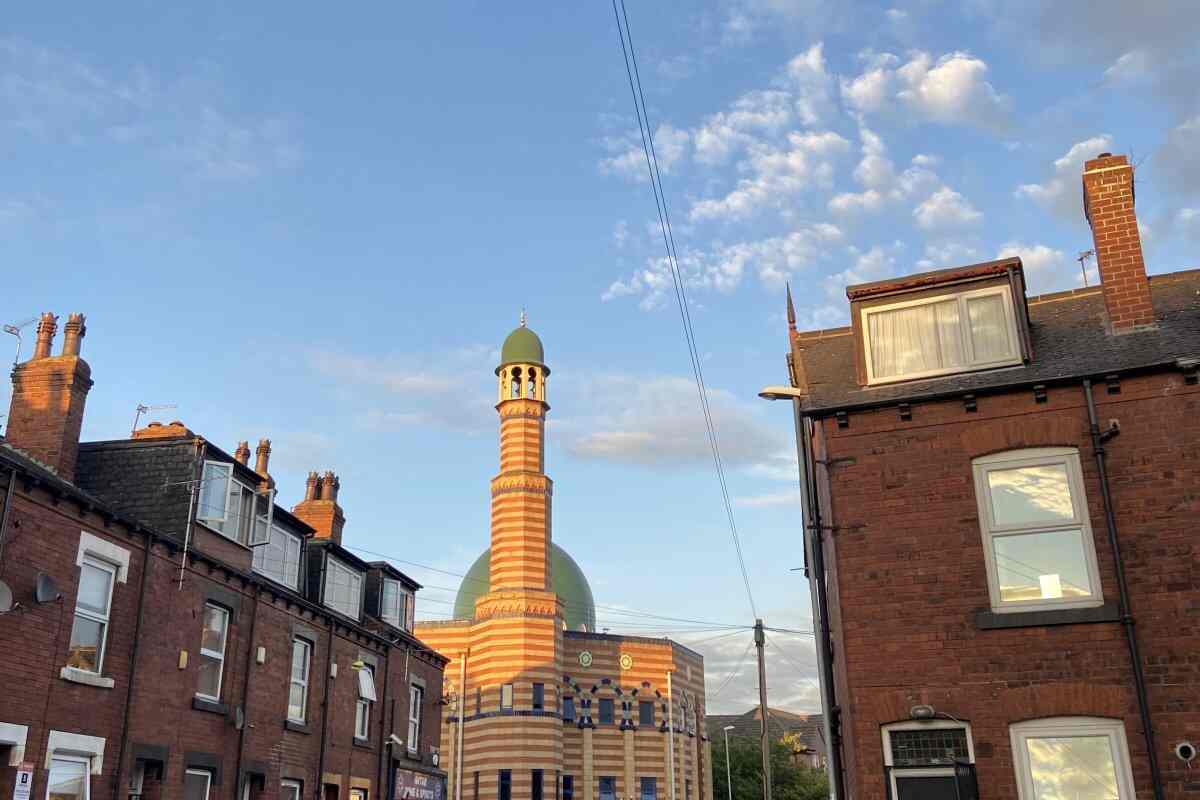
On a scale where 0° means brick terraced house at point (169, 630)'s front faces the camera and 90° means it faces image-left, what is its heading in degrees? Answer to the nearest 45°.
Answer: approximately 315°

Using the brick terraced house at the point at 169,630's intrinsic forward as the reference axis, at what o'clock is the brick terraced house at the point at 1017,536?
the brick terraced house at the point at 1017,536 is roughly at 12 o'clock from the brick terraced house at the point at 169,630.

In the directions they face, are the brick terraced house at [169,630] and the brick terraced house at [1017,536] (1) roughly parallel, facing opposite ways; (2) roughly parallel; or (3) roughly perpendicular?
roughly perpendicular

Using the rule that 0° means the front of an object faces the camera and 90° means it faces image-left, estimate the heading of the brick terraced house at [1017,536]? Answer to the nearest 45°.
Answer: approximately 0°

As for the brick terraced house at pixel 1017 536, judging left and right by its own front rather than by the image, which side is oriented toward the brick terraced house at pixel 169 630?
right
